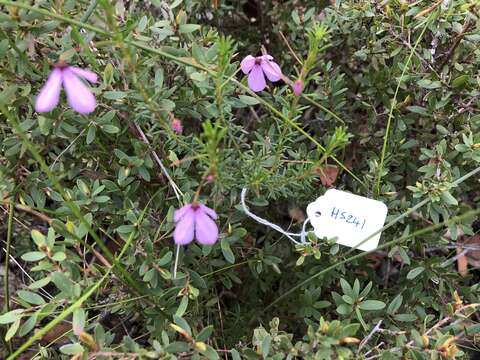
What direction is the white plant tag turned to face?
toward the camera
